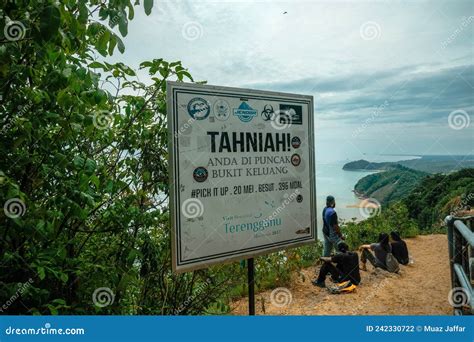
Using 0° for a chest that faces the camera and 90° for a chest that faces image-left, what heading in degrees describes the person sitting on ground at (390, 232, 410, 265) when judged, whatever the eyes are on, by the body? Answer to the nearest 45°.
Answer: approximately 135°

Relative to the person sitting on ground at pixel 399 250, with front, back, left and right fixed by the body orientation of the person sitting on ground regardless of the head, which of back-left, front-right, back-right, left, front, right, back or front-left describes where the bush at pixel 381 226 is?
front-right

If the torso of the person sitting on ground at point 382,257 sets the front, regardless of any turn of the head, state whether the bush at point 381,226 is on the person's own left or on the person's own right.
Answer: on the person's own right

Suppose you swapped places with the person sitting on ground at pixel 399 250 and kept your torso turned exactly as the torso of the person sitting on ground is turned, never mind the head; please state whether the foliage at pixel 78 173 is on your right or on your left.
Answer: on your left
